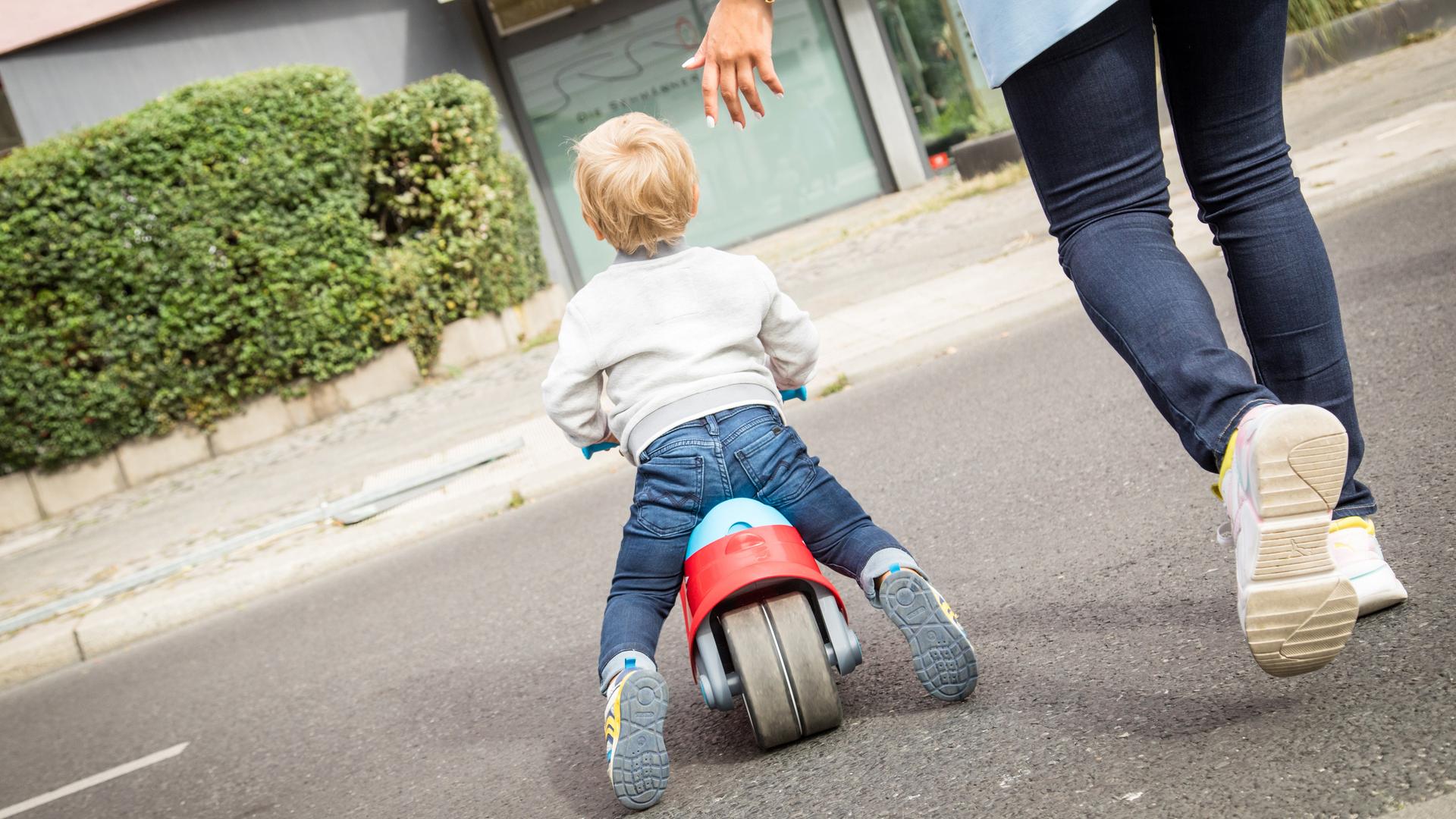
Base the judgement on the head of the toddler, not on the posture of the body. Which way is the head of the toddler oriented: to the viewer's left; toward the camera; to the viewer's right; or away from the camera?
away from the camera

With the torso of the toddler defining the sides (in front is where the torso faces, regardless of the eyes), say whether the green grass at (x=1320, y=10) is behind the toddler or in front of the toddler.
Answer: in front

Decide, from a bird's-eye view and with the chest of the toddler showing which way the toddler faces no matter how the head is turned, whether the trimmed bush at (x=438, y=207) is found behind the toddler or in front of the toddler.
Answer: in front

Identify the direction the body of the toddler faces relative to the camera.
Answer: away from the camera

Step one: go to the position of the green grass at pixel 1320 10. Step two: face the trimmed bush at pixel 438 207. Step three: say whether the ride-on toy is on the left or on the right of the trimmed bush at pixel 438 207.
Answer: left

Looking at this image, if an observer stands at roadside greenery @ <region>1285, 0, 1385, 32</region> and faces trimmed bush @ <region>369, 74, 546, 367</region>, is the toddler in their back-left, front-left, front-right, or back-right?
front-left
